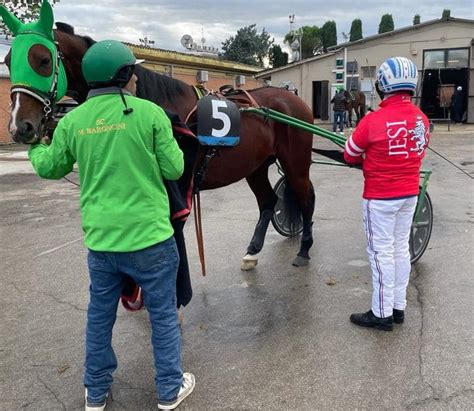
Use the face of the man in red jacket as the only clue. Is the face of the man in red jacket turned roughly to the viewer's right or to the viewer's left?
to the viewer's left

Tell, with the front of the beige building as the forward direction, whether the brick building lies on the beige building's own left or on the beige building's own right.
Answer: on the beige building's own right

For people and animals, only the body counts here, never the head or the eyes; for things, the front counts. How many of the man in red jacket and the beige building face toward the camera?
1

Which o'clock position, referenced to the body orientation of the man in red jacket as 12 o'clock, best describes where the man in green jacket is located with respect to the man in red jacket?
The man in green jacket is roughly at 9 o'clock from the man in red jacket.

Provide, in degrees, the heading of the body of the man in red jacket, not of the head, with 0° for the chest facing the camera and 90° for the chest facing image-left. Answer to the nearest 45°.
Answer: approximately 135°

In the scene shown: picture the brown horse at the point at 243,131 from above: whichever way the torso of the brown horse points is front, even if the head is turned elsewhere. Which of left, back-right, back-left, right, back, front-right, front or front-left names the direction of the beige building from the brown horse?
back

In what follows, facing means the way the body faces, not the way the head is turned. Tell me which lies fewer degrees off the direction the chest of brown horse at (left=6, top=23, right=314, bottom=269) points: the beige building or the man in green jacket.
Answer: the man in green jacket

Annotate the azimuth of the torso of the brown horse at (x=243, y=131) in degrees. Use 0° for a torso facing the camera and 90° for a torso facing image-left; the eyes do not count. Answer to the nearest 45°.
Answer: approximately 45°

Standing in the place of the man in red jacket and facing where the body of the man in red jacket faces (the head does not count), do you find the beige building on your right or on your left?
on your right
